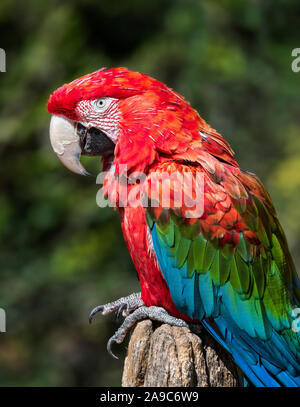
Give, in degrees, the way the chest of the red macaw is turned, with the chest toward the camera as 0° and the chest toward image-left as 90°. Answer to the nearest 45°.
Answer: approximately 90°
